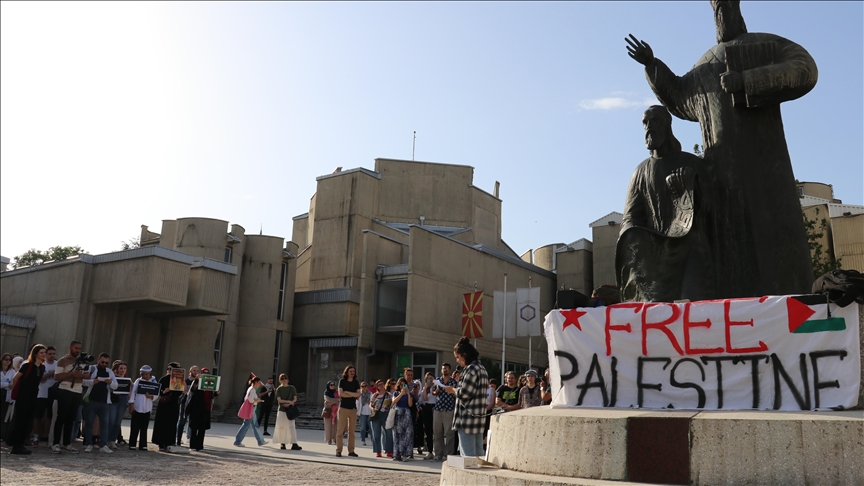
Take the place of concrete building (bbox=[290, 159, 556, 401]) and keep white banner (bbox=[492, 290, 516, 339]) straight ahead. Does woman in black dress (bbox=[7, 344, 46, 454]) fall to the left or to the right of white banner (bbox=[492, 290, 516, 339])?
right

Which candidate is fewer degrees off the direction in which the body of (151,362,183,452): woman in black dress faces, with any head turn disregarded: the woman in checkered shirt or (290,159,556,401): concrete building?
the woman in checkered shirt

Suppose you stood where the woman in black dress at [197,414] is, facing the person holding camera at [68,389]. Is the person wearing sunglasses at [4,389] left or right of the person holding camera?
right

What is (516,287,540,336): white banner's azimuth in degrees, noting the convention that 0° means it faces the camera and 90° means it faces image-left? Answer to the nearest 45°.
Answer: approximately 0°

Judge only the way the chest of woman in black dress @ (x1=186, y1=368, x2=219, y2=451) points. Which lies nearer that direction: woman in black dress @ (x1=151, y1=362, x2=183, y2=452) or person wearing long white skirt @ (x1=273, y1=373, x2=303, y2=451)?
the person wearing long white skirt

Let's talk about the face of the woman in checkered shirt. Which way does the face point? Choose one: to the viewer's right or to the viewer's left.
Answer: to the viewer's left
